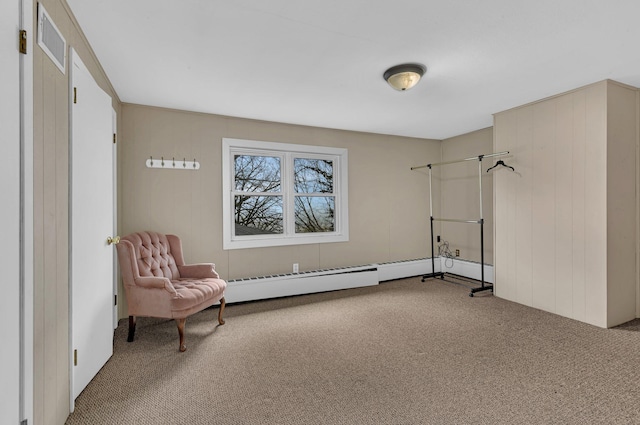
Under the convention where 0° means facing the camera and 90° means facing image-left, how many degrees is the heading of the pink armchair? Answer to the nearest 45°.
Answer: approximately 315°

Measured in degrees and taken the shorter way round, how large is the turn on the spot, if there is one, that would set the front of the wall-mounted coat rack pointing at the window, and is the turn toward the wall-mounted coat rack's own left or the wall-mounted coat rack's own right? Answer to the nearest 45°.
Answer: approximately 90° to the wall-mounted coat rack's own left

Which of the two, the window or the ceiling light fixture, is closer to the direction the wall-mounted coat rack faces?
the ceiling light fixture

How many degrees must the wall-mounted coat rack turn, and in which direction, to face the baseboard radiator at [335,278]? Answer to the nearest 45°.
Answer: approximately 90° to its left

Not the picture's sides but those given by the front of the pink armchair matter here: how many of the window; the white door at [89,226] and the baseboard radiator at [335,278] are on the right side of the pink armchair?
1

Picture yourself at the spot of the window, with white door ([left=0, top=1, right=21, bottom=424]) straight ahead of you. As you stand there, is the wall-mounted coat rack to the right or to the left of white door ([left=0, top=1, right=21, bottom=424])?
right

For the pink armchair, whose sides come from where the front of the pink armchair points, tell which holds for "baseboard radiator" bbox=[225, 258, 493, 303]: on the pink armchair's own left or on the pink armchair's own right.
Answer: on the pink armchair's own left

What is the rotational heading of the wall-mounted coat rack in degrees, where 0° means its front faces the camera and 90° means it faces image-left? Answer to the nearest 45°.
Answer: approximately 0°

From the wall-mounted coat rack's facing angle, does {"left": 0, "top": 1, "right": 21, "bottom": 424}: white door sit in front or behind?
in front

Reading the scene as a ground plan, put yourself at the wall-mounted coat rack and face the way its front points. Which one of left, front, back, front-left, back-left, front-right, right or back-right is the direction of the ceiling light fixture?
front-left

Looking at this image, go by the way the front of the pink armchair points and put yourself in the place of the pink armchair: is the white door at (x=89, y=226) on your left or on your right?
on your right
